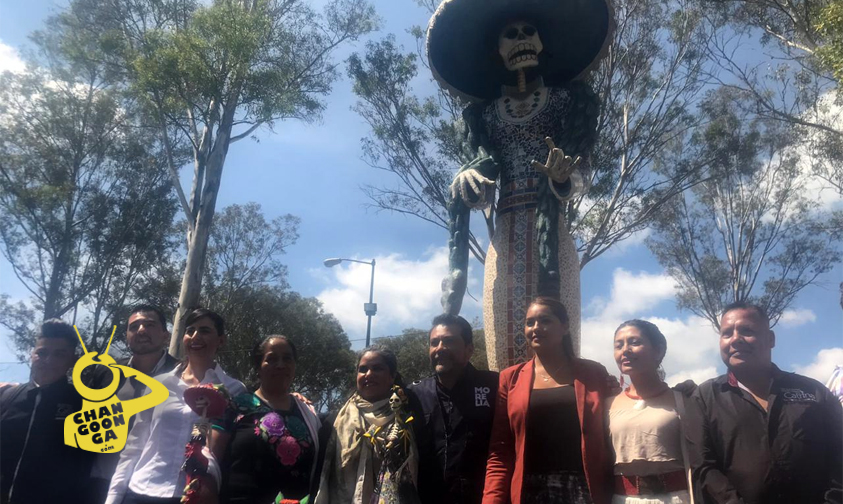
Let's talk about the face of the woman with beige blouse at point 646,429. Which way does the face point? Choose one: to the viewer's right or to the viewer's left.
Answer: to the viewer's left

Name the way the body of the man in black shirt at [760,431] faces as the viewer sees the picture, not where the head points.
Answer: toward the camera

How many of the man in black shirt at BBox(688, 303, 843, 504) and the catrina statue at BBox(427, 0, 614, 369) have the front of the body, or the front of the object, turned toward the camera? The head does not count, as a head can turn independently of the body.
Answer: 2

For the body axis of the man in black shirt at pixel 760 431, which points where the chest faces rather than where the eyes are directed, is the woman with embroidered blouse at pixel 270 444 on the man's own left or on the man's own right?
on the man's own right

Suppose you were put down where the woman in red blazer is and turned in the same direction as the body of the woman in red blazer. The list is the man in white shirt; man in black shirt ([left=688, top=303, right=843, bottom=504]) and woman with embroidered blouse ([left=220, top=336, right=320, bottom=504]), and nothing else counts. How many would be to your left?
1

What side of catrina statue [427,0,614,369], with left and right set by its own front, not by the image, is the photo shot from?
front

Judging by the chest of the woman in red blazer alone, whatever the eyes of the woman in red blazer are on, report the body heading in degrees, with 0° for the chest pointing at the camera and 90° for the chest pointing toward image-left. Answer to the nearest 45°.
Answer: approximately 0°

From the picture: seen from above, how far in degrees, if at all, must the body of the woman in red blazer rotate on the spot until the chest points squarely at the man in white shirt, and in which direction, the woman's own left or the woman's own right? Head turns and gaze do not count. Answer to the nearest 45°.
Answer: approximately 90° to the woman's own right

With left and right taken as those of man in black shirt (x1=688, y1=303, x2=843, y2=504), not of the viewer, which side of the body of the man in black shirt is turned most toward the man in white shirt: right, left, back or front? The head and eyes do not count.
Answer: right

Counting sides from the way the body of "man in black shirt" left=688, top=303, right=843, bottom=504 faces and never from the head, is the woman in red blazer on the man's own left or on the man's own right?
on the man's own right
